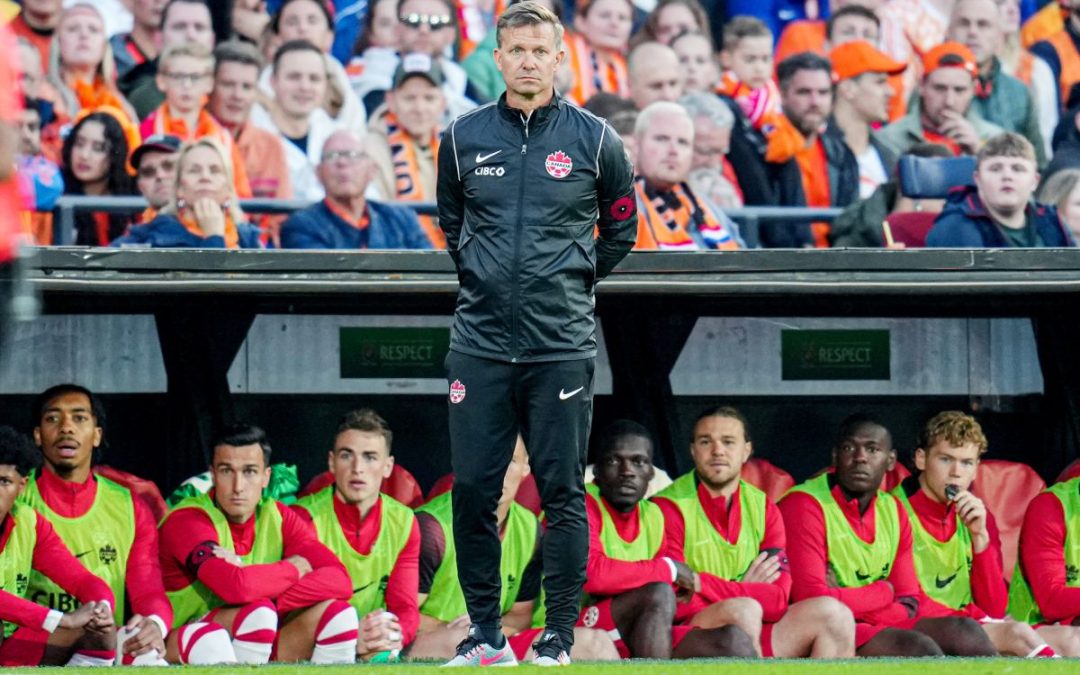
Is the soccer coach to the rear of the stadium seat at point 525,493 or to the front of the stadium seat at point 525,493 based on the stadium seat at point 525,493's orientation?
to the front

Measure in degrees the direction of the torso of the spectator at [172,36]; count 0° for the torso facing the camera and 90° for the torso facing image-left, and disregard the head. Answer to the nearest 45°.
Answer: approximately 0°

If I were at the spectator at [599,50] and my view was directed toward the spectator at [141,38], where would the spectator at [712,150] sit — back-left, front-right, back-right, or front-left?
back-left

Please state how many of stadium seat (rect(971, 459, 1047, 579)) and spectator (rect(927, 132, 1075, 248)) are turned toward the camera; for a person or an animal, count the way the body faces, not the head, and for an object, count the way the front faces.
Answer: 2

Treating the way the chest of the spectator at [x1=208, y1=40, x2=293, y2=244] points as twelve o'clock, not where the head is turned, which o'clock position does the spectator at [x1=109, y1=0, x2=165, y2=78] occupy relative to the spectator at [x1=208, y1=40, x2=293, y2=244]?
the spectator at [x1=109, y1=0, x2=165, y2=78] is roughly at 4 o'clock from the spectator at [x1=208, y1=40, x2=293, y2=244].
